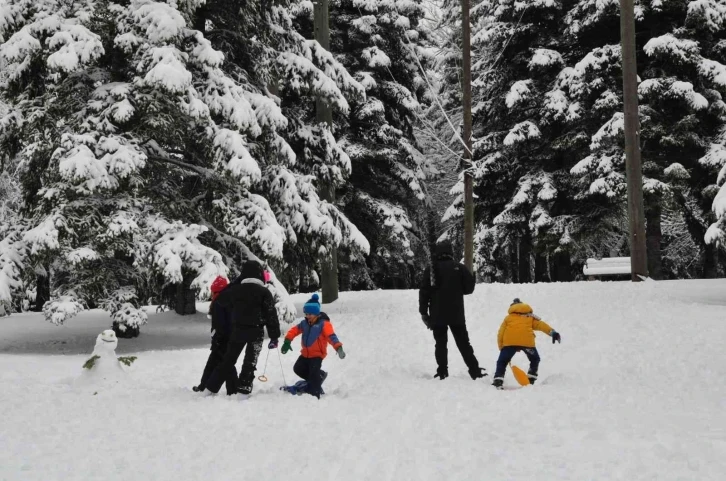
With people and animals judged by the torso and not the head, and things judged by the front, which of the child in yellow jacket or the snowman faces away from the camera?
the child in yellow jacket

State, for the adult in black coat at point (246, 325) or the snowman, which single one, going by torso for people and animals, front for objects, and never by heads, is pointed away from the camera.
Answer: the adult in black coat

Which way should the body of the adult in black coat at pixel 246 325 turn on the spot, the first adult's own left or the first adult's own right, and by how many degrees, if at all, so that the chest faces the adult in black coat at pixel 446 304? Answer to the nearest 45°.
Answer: approximately 90° to the first adult's own right

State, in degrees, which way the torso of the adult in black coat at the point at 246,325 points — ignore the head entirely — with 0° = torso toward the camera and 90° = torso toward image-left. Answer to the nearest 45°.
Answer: approximately 180°

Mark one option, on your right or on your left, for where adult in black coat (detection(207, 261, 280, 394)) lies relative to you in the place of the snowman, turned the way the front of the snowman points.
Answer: on your left

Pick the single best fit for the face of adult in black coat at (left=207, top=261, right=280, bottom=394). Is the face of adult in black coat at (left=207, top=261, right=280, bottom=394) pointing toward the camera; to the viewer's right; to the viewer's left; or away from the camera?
away from the camera

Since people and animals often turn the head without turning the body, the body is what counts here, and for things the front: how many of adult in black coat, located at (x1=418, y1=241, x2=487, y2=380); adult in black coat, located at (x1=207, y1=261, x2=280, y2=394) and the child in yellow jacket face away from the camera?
3

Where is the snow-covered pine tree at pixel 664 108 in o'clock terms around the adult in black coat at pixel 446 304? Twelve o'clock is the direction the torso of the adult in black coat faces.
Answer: The snow-covered pine tree is roughly at 1 o'clock from the adult in black coat.

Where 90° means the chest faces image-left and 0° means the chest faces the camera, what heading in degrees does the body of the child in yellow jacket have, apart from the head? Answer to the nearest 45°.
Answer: approximately 180°

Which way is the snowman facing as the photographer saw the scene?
facing the viewer

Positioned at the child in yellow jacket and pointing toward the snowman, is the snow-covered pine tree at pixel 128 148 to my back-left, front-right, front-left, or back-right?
front-right

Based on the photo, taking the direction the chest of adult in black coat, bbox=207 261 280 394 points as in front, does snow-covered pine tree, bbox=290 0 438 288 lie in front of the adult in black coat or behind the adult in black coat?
in front

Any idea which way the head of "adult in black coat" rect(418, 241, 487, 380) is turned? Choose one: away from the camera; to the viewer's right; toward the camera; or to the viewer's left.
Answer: away from the camera

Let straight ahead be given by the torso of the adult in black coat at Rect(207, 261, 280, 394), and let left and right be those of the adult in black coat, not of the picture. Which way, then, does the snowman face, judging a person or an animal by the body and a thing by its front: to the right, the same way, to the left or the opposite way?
the opposite way

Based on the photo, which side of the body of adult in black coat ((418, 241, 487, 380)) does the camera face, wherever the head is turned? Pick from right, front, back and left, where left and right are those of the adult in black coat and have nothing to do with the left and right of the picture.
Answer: back

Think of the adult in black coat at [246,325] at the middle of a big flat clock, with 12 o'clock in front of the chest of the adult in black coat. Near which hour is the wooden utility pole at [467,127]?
The wooden utility pole is roughly at 1 o'clock from the adult in black coat.
